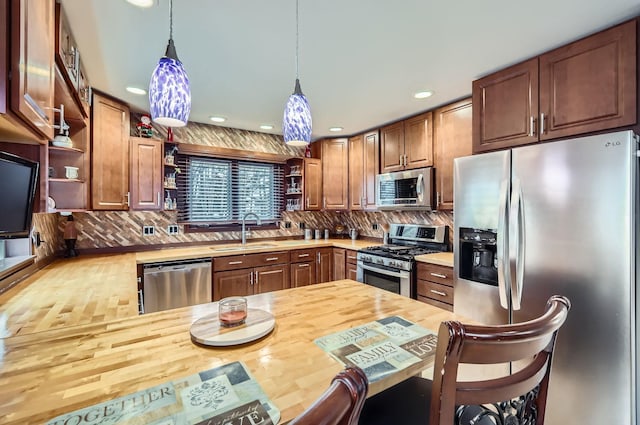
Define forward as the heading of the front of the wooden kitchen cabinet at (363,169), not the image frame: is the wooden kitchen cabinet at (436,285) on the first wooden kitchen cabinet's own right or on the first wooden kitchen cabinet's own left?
on the first wooden kitchen cabinet's own left

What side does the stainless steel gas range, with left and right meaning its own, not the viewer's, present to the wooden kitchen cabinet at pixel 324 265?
right

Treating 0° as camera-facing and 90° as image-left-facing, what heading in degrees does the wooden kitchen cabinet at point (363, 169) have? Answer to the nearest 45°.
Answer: approximately 45°

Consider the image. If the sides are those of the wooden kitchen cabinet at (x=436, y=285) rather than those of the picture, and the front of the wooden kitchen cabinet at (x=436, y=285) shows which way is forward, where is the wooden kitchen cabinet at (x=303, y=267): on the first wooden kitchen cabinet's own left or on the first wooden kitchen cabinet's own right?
on the first wooden kitchen cabinet's own right

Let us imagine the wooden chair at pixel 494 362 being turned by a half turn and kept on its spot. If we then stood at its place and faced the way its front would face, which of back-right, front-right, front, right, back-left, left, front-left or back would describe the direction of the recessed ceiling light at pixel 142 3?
back-right

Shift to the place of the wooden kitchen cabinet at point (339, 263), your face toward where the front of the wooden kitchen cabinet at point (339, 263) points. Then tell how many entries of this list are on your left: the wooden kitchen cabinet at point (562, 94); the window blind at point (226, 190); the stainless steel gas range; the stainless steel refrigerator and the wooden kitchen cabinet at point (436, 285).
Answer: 4

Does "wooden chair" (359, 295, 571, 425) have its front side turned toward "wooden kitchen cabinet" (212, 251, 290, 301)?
yes

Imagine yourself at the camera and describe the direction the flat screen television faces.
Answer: facing the viewer and to the right of the viewer

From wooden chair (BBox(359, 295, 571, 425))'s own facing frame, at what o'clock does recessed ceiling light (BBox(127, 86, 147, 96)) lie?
The recessed ceiling light is roughly at 11 o'clock from the wooden chair.
